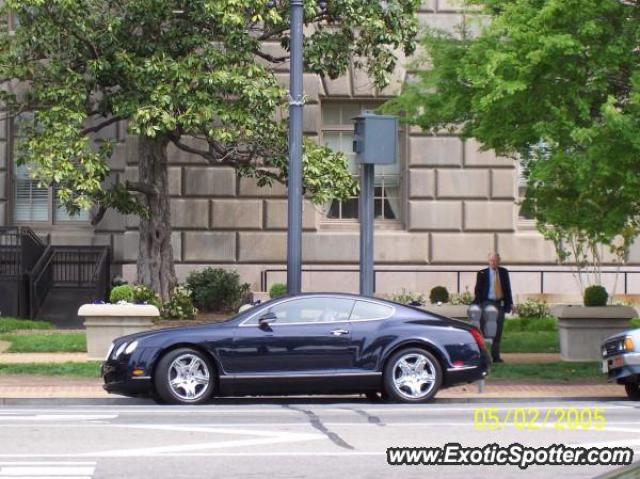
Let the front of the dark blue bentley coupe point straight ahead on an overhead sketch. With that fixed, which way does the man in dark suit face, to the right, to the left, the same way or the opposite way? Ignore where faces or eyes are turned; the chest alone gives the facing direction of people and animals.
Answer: to the left

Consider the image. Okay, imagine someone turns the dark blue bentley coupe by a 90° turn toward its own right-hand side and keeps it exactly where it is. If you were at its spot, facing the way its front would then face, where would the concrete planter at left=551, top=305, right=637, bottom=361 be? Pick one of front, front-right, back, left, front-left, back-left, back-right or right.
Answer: front-right

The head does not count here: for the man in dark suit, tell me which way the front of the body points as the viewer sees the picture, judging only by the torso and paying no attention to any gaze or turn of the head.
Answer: toward the camera

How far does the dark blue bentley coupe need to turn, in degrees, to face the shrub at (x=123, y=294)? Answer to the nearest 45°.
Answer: approximately 45° to its right

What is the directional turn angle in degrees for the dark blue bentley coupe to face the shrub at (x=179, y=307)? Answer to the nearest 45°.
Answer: approximately 90° to its right

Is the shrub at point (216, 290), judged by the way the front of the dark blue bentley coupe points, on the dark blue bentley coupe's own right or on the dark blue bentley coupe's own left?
on the dark blue bentley coupe's own right

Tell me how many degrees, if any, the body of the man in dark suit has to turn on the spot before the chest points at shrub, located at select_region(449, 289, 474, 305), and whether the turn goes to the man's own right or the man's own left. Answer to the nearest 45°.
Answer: approximately 180°

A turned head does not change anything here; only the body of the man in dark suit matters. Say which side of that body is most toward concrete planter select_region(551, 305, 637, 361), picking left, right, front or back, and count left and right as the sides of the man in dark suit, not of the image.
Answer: left

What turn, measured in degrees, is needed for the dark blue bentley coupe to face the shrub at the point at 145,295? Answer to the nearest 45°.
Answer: approximately 90° to its right

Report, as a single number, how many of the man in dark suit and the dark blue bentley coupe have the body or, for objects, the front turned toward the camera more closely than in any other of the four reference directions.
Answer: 1

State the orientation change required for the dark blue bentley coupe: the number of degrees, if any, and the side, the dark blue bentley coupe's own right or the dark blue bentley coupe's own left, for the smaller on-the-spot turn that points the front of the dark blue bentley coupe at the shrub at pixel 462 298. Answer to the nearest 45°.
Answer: approximately 90° to the dark blue bentley coupe's own right

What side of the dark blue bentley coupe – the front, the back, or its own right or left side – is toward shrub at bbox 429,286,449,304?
right

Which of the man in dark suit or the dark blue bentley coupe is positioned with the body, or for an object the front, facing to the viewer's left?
the dark blue bentley coupe

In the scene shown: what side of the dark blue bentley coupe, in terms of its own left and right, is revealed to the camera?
left
